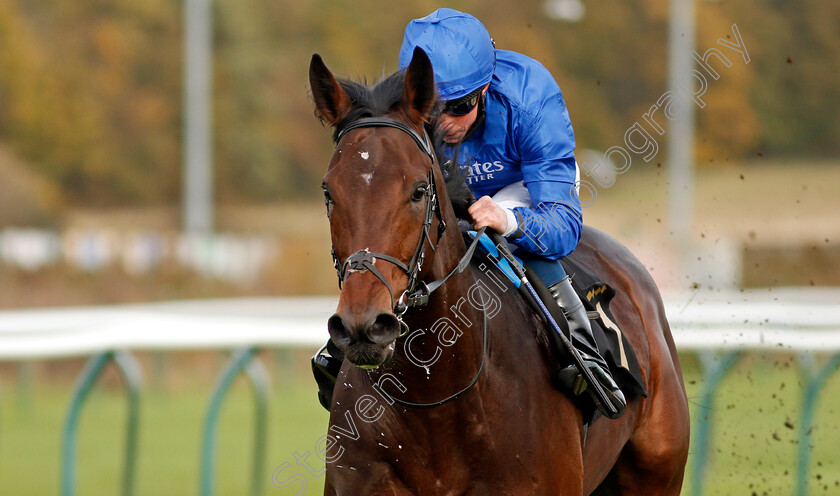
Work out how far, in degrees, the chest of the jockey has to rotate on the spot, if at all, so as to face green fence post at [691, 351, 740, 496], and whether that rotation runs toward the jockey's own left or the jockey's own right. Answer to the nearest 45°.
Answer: approximately 135° to the jockey's own right

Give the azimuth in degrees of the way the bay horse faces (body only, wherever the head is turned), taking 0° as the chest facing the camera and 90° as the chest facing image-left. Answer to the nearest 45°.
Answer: approximately 45°
